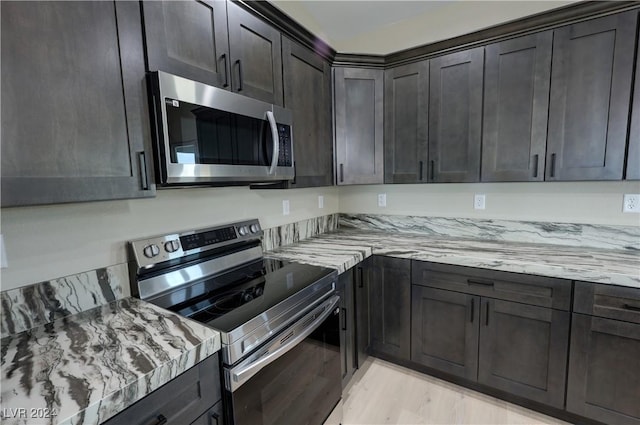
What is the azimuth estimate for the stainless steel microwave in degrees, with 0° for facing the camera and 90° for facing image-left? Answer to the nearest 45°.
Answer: approximately 315°

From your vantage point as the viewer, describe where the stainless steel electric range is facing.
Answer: facing the viewer and to the right of the viewer

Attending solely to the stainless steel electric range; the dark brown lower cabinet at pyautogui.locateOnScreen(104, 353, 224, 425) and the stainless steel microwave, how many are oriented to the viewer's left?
0

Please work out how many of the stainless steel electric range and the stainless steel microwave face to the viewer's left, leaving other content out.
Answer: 0

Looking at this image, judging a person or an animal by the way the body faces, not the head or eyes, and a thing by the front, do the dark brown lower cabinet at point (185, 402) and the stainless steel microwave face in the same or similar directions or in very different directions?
same or similar directions

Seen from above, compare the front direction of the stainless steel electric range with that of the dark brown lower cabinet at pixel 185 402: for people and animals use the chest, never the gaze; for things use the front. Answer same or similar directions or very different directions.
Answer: same or similar directions

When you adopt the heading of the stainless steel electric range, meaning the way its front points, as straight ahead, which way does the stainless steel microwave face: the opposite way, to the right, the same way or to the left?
the same way

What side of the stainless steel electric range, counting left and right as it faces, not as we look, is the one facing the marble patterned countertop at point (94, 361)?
right
